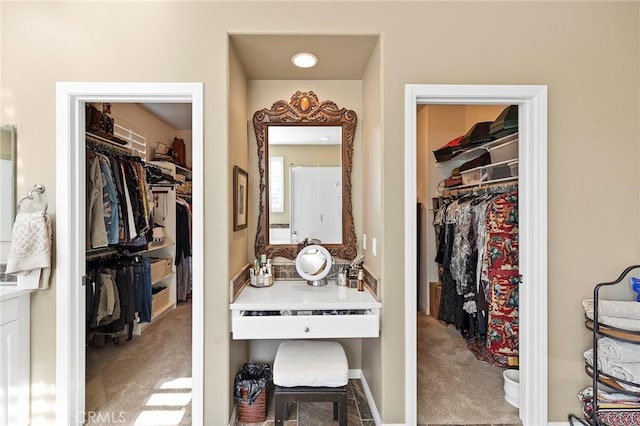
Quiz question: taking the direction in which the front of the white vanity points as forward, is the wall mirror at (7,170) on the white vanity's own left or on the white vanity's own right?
on the white vanity's own right

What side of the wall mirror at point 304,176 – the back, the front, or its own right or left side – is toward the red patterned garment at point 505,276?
left

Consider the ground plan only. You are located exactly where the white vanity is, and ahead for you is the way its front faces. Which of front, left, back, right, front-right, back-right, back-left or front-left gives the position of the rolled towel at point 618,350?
left

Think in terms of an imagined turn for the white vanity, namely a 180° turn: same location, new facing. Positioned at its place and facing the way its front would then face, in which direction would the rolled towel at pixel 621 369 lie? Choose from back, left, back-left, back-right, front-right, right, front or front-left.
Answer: right

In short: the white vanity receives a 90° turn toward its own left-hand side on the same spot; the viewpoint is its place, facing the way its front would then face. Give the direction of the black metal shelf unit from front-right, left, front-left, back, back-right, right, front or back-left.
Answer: front

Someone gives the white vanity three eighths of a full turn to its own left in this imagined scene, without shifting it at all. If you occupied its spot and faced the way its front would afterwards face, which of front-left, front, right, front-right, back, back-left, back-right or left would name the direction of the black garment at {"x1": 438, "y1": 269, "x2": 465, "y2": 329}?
front

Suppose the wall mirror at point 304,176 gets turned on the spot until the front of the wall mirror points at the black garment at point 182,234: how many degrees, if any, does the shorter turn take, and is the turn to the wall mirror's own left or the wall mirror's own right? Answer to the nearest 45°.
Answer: approximately 135° to the wall mirror's own right

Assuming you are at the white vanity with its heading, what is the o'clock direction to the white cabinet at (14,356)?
The white cabinet is roughly at 3 o'clock from the white vanity.

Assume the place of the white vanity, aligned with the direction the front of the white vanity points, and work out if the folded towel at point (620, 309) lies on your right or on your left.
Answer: on your left

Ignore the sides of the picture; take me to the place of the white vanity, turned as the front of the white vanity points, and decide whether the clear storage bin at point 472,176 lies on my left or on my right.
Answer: on my left

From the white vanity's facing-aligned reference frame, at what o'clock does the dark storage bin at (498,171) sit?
The dark storage bin is roughly at 8 o'clock from the white vanity.

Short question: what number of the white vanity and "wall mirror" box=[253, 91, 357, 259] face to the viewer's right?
0
